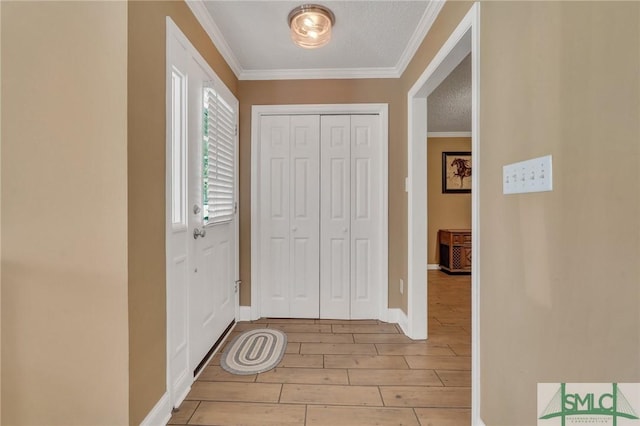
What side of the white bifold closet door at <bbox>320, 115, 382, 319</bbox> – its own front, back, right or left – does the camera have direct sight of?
front

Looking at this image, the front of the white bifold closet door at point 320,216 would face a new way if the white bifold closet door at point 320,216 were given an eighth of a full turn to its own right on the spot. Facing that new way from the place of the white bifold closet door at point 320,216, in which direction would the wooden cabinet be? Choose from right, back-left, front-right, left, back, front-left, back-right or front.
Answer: back

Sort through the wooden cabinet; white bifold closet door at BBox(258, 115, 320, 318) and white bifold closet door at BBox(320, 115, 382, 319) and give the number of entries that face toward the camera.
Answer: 3

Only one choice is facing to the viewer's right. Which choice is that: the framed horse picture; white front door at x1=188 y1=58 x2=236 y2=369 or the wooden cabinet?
the white front door

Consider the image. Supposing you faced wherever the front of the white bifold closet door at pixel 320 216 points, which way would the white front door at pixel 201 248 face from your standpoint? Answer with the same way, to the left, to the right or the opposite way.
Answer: to the left

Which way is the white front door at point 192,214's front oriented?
to the viewer's right

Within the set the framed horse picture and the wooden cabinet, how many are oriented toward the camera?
2

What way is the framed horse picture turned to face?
toward the camera

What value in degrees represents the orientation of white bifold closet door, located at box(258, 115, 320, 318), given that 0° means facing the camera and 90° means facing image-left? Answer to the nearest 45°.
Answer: approximately 0°

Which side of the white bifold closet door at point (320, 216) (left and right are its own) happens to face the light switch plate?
front
